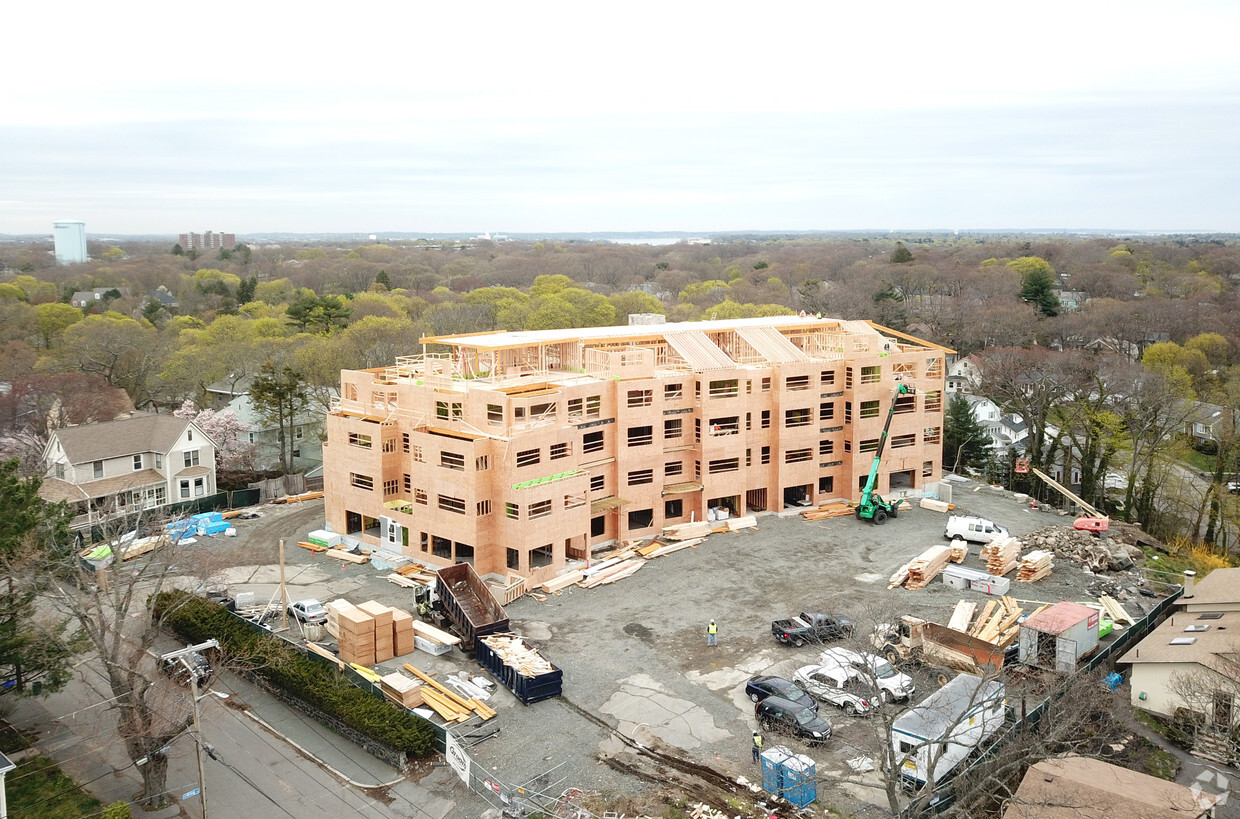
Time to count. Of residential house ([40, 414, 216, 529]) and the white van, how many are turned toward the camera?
1

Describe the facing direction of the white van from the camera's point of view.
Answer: facing to the right of the viewer

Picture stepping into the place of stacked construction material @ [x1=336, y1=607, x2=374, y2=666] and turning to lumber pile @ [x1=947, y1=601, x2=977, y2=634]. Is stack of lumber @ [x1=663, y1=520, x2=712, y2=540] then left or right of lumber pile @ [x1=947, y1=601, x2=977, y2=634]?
left

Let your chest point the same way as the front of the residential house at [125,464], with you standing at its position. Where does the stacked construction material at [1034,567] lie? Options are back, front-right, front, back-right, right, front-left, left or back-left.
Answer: front-left

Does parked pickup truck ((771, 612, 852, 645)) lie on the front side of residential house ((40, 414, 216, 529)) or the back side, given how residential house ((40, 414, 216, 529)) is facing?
on the front side
